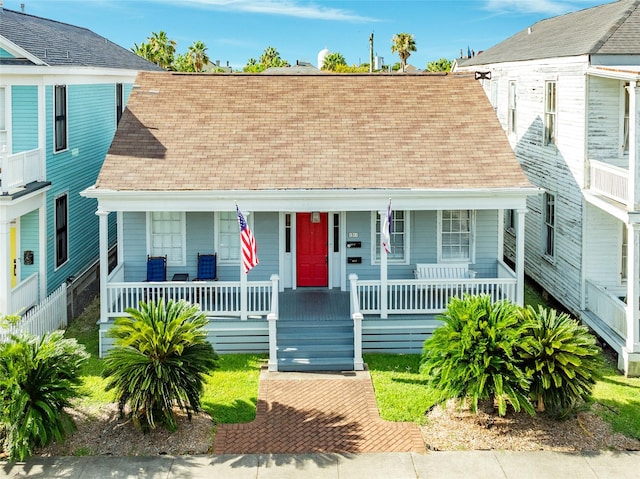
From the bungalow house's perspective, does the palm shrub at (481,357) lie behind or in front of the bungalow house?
in front

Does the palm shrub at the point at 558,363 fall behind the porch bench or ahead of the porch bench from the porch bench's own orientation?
ahead

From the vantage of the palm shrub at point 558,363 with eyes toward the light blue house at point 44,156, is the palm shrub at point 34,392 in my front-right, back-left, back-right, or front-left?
front-left

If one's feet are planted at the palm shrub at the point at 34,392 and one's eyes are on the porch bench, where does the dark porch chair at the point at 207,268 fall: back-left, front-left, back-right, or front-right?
front-left

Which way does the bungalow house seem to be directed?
toward the camera

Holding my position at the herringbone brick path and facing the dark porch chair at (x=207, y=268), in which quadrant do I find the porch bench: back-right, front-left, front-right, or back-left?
front-right

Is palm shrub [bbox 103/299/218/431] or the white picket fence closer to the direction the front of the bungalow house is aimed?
the palm shrub

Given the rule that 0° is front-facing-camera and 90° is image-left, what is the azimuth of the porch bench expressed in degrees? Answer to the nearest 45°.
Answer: approximately 0°

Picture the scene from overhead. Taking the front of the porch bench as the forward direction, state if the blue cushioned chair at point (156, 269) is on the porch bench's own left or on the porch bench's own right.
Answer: on the porch bench's own right

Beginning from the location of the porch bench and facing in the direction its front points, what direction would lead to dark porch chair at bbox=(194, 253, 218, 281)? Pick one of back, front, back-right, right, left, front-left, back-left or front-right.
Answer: right

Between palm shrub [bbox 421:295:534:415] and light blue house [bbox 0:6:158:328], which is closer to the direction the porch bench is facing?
the palm shrub

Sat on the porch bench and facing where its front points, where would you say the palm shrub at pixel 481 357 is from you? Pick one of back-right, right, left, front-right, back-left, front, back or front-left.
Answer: front

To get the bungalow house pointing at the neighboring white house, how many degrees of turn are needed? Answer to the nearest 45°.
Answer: approximately 90° to its left
